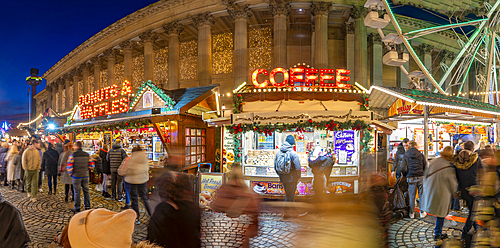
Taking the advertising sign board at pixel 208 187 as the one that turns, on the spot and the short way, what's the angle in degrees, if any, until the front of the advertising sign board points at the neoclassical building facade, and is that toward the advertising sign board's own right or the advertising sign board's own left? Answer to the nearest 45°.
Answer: approximately 180°

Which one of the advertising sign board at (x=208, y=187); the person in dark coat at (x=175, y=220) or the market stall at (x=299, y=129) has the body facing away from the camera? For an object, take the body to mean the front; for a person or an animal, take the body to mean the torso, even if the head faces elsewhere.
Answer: the person in dark coat

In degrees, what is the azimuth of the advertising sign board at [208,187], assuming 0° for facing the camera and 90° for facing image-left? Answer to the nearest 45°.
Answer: approximately 0°

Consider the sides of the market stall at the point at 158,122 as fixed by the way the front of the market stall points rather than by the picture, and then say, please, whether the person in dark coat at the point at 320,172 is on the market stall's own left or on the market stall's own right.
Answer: on the market stall's own left

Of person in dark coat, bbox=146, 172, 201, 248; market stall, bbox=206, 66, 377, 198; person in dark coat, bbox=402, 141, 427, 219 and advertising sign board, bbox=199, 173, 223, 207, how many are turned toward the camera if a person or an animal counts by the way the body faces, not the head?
2

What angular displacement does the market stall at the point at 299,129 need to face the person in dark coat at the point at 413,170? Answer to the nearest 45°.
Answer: approximately 45° to its left

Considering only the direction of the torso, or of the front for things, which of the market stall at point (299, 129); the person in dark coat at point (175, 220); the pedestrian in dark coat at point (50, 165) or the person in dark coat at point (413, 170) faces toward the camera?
the market stall

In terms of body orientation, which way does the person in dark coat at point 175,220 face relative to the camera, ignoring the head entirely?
away from the camera

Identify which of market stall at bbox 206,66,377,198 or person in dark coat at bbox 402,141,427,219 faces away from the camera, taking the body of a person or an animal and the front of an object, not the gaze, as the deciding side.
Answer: the person in dark coat

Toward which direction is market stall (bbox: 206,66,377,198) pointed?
toward the camera

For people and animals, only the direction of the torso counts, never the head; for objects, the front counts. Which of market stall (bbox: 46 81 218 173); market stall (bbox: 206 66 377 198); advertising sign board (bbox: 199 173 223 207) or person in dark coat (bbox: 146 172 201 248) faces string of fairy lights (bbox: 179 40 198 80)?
the person in dark coat

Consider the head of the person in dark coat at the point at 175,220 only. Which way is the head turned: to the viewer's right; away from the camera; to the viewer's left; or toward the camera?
away from the camera
